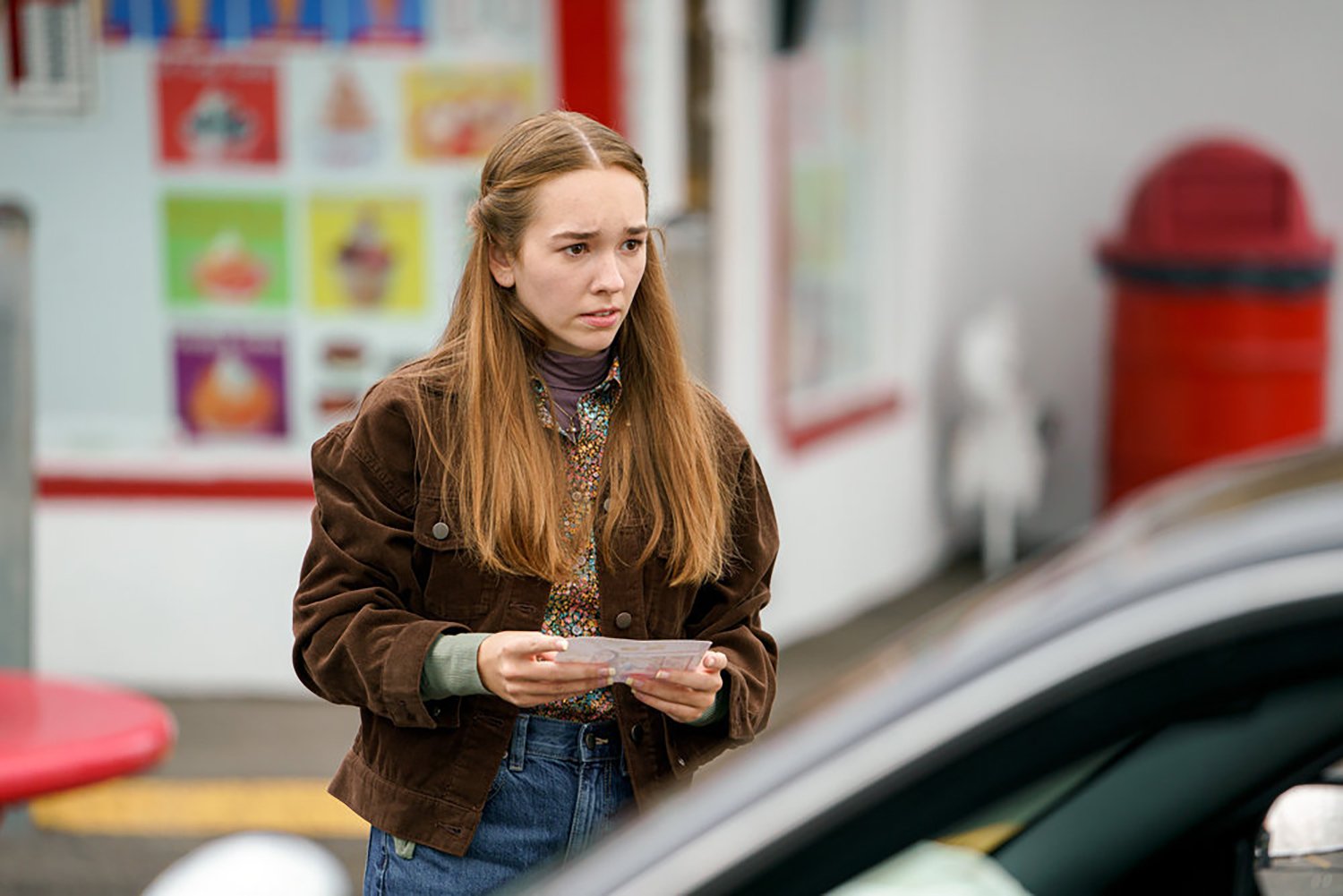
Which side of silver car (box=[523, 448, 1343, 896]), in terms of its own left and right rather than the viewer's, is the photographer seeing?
left

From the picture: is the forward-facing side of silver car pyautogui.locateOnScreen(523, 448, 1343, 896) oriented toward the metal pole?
no

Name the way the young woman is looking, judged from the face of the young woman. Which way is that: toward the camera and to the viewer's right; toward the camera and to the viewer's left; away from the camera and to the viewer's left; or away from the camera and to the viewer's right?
toward the camera and to the viewer's right

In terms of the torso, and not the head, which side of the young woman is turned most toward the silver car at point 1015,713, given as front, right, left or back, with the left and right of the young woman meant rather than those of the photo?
front

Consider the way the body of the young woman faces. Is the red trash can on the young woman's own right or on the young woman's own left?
on the young woman's own left

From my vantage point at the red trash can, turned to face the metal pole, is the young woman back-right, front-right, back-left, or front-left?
front-left

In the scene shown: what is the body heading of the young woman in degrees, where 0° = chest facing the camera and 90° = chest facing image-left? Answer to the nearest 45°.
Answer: approximately 315°
